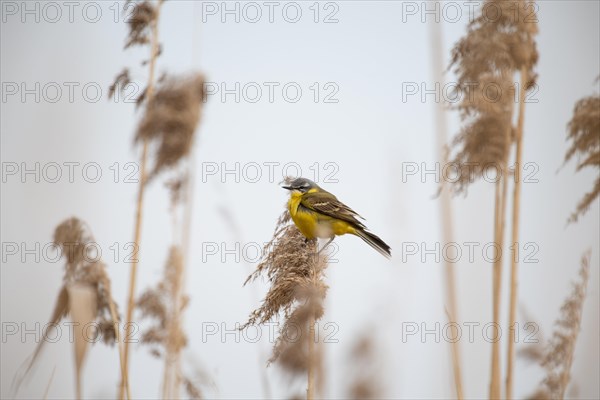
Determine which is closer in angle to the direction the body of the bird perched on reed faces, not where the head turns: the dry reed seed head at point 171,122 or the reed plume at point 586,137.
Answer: the dry reed seed head

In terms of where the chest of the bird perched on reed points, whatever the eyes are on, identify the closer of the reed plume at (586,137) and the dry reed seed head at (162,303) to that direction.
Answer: the dry reed seed head

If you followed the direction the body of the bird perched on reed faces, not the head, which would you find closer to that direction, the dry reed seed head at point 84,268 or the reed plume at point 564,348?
the dry reed seed head

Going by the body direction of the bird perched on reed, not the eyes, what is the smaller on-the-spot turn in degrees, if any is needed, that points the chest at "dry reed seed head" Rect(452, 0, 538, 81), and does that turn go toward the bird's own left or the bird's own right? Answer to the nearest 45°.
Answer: approximately 135° to the bird's own left

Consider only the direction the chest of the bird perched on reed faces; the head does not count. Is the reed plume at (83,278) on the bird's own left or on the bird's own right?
on the bird's own right

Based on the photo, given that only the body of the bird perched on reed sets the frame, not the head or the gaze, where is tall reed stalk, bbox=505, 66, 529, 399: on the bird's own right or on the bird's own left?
on the bird's own left

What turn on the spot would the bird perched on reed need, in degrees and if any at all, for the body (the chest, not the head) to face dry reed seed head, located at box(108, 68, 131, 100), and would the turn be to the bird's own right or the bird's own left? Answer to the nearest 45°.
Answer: approximately 45° to the bird's own left

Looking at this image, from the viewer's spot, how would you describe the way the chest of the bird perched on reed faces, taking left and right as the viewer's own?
facing to the left of the viewer

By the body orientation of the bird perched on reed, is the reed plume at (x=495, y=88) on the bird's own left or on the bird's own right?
on the bird's own left
